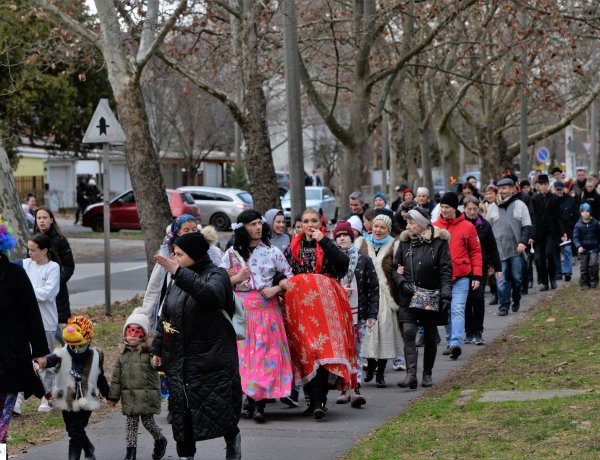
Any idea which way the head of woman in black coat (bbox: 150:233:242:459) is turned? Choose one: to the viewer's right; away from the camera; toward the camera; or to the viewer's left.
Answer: to the viewer's left

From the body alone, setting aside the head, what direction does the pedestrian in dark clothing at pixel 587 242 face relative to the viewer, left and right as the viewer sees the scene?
facing the viewer

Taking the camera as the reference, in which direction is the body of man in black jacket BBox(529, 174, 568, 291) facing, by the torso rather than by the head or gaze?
toward the camera

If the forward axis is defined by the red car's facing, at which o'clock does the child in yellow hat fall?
The child in yellow hat is roughly at 9 o'clock from the red car.

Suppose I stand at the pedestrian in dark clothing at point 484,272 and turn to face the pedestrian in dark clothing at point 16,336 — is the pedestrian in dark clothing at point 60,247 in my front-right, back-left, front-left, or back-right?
front-right

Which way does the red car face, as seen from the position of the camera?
facing to the left of the viewer

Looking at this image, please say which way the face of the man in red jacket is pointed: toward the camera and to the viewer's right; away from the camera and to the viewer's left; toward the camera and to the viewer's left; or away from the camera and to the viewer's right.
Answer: toward the camera and to the viewer's left

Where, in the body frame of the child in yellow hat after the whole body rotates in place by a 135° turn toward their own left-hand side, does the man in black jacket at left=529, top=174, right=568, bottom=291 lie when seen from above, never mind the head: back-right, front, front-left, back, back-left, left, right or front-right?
front

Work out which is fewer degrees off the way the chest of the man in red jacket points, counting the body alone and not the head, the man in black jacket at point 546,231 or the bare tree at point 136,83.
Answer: the bare tree

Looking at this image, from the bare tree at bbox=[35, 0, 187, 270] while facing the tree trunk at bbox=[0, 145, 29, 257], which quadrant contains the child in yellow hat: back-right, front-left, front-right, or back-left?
front-left

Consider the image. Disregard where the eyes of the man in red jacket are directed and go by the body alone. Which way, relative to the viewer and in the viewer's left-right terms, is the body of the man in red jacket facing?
facing the viewer and to the left of the viewer

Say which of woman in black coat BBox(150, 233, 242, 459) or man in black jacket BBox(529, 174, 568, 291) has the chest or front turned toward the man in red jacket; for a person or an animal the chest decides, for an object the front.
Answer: the man in black jacket

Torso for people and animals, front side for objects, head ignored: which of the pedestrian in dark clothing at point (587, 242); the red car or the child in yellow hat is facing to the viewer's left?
the red car

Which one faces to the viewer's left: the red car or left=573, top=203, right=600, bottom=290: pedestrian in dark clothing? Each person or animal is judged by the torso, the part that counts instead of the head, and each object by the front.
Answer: the red car

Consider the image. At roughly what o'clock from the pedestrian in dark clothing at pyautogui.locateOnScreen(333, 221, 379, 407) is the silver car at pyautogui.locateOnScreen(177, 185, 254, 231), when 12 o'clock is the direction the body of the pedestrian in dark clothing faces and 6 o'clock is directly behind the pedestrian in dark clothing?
The silver car is roughly at 4 o'clock from the pedestrian in dark clothing.
